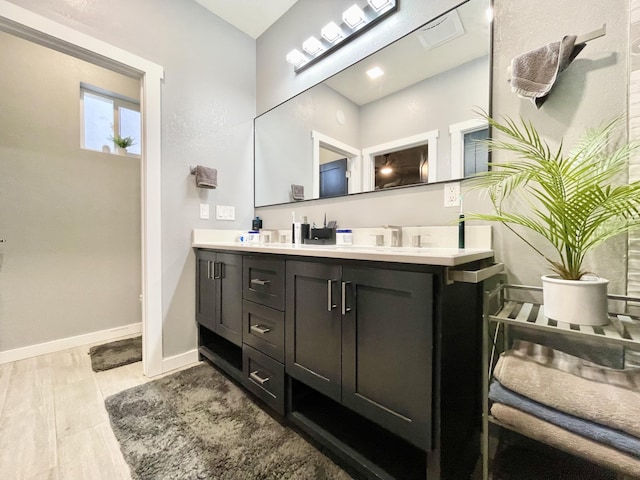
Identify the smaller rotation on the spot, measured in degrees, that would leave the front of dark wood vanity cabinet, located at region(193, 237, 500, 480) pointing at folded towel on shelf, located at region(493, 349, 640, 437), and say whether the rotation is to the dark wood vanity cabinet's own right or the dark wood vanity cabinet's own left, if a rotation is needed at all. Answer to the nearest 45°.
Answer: approximately 135° to the dark wood vanity cabinet's own left

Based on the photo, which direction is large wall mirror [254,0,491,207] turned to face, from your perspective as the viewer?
facing the viewer and to the left of the viewer

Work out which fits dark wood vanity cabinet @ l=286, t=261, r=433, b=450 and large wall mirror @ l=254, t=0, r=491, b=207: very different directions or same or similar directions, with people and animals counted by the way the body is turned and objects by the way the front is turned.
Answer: same or similar directions

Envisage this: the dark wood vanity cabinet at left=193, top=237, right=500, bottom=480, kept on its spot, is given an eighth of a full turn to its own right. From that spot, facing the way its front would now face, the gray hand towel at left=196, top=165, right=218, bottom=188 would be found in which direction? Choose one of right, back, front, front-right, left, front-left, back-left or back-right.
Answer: front-right

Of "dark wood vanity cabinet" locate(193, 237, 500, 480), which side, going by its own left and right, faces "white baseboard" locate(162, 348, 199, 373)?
right

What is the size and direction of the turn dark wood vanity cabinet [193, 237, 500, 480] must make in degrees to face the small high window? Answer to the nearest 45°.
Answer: approximately 90° to its right

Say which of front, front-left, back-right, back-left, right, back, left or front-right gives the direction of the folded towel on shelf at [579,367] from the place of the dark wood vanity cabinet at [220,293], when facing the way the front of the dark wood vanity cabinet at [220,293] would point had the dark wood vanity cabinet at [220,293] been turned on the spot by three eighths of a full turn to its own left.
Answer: front-right

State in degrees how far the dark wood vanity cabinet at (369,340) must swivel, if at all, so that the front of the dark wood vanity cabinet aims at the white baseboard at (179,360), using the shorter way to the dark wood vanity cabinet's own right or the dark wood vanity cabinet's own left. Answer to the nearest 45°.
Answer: approximately 90° to the dark wood vanity cabinet's own right

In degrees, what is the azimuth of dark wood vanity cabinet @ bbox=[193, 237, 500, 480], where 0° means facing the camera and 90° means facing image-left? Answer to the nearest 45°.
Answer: approximately 45°
